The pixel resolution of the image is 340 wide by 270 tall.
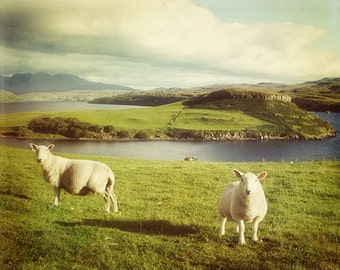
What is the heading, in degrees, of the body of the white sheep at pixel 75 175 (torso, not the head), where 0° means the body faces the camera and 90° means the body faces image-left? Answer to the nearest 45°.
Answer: approximately 90°

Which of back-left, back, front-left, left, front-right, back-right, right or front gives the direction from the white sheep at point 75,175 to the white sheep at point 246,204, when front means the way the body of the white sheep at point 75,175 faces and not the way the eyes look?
back-left
